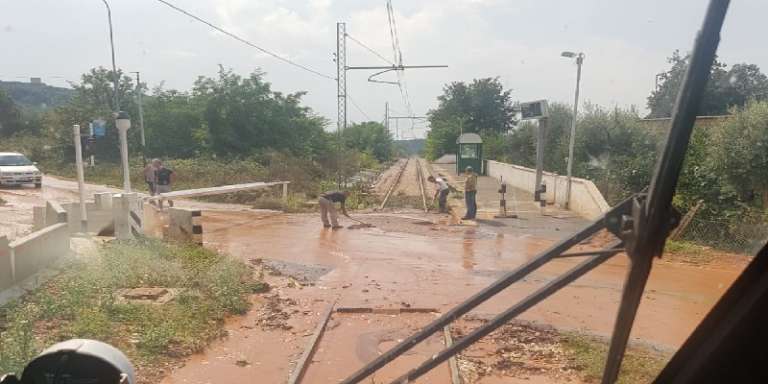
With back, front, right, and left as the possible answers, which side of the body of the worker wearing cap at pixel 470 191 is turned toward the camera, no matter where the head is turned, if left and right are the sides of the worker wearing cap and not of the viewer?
left

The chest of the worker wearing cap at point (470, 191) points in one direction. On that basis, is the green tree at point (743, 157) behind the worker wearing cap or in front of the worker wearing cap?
behind

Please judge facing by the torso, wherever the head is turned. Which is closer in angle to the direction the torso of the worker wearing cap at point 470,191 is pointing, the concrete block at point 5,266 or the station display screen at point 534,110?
the concrete block

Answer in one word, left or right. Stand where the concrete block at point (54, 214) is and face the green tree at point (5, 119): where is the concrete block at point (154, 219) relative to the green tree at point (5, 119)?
right

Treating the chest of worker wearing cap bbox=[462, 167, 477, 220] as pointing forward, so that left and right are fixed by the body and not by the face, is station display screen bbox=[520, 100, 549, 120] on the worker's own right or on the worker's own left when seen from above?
on the worker's own right

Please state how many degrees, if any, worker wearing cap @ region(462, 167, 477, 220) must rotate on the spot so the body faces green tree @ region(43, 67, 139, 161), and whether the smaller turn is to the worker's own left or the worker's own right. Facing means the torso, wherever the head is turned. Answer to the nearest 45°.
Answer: approximately 45° to the worker's own right

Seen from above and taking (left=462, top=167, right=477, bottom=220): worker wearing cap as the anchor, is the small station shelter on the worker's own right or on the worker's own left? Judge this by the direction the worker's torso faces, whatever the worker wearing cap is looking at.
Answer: on the worker's own right

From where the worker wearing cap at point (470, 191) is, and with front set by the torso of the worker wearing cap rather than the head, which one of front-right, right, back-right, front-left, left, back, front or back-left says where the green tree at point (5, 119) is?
front-right

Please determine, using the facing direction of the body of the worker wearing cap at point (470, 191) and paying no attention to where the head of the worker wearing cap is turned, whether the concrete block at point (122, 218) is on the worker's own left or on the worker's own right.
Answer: on the worker's own left
